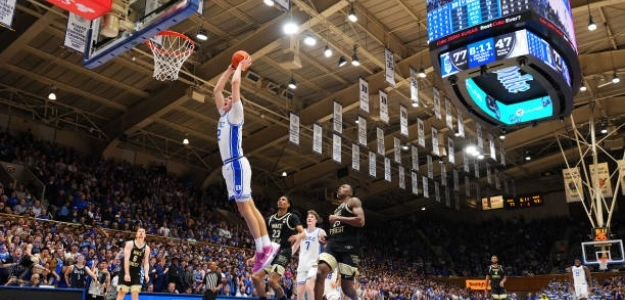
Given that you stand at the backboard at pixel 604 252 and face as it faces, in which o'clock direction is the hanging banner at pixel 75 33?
The hanging banner is roughly at 1 o'clock from the backboard.

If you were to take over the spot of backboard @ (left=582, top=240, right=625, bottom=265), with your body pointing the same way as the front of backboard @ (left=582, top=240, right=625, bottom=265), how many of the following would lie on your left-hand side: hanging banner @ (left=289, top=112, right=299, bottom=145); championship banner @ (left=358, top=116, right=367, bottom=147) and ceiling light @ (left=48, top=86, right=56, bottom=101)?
0

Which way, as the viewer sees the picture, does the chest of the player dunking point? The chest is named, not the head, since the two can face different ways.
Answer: to the viewer's left

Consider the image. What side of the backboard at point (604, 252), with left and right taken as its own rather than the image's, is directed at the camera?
front

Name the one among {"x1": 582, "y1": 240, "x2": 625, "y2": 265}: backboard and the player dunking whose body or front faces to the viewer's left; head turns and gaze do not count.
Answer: the player dunking

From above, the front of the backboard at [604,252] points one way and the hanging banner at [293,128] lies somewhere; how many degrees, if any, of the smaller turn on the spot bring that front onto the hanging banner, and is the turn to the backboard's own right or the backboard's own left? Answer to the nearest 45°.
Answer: approximately 45° to the backboard's own right

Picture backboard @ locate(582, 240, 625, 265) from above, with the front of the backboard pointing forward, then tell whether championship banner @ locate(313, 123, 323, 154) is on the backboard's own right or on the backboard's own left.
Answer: on the backboard's own right

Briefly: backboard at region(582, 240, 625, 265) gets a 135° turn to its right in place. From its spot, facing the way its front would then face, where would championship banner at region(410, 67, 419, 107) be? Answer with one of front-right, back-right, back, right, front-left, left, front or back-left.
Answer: left

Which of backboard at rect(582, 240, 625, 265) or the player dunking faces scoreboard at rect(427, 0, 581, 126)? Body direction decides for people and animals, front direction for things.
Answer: the backboard

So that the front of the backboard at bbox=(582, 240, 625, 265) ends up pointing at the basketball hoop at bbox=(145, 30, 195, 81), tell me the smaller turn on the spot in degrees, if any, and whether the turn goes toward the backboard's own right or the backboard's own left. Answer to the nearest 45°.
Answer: approximately 45° to the backboard's own right

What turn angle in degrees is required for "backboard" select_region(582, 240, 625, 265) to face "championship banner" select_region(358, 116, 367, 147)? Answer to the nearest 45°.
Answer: approximately 45° to its right

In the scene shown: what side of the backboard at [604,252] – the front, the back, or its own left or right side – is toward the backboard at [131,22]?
front

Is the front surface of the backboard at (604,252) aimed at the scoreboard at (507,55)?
yes

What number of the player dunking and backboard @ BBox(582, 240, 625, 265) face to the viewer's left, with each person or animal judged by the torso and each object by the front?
1

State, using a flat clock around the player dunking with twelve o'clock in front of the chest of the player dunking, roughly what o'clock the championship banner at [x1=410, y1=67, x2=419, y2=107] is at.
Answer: The championship banner is roughly at 4 o'clock from the player dunking.

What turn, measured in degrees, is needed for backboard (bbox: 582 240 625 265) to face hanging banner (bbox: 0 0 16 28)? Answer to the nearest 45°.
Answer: approximately 45° to its right
